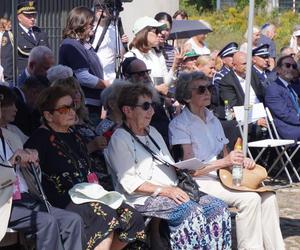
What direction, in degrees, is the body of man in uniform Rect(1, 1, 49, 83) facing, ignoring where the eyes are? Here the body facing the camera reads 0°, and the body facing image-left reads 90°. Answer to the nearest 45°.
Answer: approximately 315°

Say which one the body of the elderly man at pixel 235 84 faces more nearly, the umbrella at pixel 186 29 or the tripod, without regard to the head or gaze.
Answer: the tripod

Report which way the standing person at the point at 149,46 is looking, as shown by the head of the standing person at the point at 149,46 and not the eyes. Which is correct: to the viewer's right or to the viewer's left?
to the viewer's right

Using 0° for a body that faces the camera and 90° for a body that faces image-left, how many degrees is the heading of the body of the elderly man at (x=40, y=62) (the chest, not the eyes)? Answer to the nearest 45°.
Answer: approximately 315°

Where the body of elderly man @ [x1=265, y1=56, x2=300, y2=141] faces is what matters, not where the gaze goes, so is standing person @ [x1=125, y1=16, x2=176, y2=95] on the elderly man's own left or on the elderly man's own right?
on the elderly man's own right

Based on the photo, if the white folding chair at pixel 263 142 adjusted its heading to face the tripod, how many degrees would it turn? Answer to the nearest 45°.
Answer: approximately 90° to its right

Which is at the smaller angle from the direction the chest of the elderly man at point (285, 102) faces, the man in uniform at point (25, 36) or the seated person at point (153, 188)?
the seated person

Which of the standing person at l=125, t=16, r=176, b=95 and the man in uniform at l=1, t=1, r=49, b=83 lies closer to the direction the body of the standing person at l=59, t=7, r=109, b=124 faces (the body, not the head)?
the standing person

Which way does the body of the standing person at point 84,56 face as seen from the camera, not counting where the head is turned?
to the viewer's right
